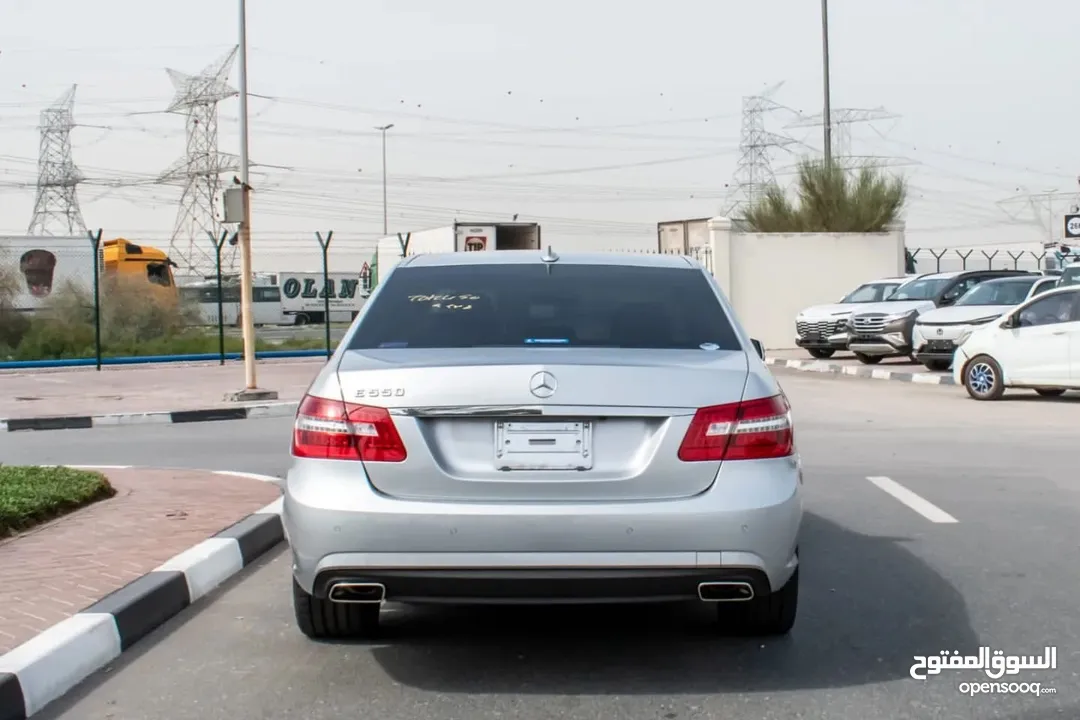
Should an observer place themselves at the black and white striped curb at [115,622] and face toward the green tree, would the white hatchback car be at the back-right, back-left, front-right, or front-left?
front-right

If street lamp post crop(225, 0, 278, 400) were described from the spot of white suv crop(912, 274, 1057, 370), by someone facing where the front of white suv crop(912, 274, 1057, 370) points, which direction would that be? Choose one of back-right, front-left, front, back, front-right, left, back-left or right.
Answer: front

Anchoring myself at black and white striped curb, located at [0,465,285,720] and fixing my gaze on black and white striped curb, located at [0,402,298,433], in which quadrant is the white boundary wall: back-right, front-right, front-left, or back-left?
front-right

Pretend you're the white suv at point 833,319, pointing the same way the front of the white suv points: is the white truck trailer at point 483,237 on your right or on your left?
on your right

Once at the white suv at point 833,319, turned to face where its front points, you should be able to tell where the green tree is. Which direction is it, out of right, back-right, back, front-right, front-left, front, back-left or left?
back-right

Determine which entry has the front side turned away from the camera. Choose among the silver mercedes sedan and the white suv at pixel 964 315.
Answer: the silver mercedes sedan

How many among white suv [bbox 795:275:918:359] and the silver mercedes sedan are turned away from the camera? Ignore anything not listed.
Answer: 1

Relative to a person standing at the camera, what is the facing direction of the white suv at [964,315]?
facing the viewer and to the left of the viewer

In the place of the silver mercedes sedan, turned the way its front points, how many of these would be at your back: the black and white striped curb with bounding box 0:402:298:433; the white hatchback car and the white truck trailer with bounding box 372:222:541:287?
0

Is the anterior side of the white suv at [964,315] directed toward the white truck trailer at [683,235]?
no

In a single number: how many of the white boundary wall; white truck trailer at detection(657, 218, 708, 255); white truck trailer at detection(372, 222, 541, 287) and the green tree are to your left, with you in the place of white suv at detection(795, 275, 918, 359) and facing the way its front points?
0

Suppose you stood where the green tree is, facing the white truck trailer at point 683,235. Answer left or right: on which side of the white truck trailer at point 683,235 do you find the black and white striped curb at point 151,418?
left

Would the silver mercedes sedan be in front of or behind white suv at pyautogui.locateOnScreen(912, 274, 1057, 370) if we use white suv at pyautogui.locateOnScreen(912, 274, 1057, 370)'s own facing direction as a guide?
in front

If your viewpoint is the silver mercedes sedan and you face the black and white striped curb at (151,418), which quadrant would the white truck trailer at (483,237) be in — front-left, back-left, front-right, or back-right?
front-right

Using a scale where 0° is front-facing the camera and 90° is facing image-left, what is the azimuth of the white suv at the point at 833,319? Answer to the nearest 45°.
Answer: approximately 45°

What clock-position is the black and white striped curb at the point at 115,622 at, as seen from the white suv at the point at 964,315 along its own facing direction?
The black and white striped curb is roughly at 11 o'clock from the white suv.

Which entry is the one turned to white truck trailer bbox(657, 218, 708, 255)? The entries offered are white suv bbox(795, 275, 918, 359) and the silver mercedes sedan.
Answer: the silver mercedes sedan

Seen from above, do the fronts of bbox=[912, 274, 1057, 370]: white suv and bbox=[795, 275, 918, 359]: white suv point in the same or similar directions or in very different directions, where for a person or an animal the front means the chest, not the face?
same or similar directions

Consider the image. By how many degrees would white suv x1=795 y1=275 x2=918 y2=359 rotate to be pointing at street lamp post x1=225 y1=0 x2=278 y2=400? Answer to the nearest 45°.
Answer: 0° — it already faces it

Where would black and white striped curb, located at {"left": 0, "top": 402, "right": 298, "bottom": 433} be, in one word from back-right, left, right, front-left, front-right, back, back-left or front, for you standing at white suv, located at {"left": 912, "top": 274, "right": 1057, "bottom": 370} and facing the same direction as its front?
front

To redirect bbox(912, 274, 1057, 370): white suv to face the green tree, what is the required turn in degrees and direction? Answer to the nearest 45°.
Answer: approximately 135° to its right

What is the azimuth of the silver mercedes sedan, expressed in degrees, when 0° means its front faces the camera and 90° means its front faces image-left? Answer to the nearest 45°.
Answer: approximately 180°

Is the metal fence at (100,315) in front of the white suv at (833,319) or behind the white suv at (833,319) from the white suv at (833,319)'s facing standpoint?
in front

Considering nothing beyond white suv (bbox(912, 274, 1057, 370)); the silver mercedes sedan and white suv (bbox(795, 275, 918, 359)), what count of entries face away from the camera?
1

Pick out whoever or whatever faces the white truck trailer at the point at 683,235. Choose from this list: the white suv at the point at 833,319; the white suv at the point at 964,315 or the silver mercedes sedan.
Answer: the silver mercedes sedan
